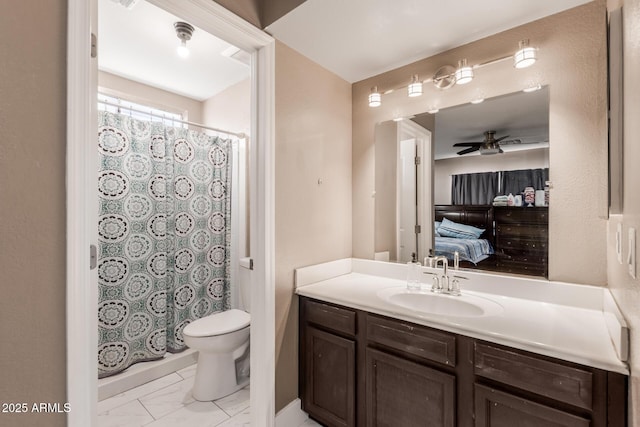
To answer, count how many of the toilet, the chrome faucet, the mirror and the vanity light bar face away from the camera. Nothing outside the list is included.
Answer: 0

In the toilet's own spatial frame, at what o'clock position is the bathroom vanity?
The bathroom vanity is roughly at 9 o'clock from the toilet.

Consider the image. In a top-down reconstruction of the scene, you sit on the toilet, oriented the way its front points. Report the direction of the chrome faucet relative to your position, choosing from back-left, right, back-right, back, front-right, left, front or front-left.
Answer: left

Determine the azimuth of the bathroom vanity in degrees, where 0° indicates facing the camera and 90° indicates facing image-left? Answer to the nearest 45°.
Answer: approximately 45°

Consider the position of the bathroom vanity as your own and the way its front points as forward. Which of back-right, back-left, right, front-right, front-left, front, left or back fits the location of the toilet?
front-right

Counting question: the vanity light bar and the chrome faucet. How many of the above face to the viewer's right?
0

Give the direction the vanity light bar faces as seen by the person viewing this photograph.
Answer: facing the viewer and to the left of the viewer

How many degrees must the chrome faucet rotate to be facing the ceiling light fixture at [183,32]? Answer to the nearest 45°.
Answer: approximately 45° to its right
